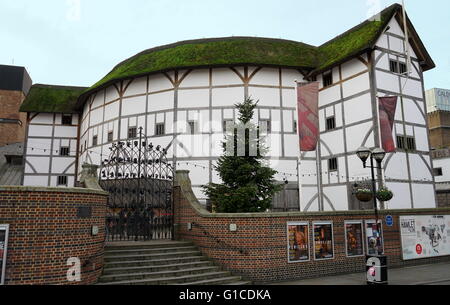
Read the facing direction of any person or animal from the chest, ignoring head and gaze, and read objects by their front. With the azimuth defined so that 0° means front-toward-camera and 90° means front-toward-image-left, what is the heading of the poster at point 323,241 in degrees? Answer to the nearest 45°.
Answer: approximately 0°

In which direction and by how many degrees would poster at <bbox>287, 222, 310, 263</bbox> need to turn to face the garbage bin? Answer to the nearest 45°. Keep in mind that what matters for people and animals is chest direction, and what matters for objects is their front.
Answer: approximately 45° to its left

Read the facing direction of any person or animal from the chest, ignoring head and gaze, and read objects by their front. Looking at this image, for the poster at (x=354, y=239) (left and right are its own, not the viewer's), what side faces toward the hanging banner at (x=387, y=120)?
back

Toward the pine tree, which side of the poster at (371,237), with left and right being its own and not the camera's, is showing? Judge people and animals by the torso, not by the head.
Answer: right

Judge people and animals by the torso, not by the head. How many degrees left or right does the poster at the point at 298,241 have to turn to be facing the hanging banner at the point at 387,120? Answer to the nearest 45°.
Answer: approximately 135° to its left
